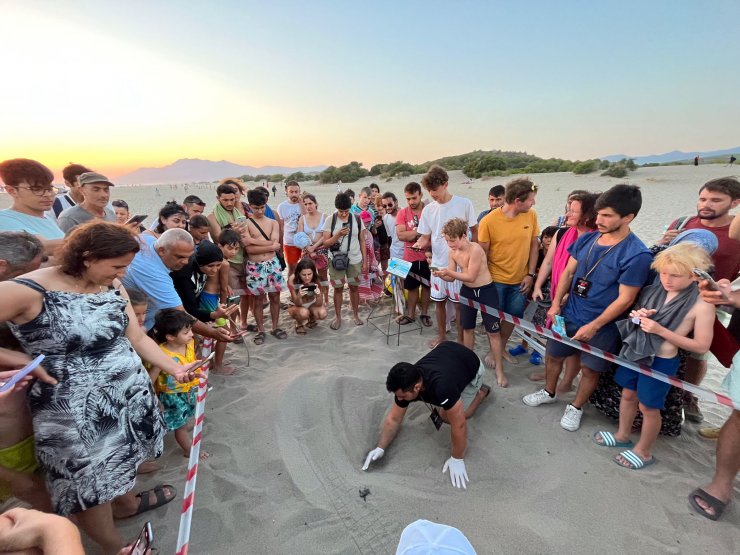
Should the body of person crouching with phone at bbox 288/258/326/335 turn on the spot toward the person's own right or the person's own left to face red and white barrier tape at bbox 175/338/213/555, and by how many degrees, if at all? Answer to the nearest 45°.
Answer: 0° — they already face it

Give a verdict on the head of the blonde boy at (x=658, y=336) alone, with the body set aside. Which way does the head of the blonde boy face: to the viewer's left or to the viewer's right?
to the viewer's left

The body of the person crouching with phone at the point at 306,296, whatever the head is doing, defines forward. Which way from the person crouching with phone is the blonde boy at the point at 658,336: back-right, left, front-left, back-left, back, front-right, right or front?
front-left

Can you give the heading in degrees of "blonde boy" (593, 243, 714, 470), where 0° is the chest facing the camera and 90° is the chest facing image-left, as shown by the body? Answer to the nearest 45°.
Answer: approximately 45°

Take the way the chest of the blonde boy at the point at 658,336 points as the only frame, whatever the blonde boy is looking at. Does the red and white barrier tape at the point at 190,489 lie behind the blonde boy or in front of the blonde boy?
in front

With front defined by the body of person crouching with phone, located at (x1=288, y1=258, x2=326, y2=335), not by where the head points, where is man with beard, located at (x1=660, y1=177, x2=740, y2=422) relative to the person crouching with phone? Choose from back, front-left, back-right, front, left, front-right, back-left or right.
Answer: front-left

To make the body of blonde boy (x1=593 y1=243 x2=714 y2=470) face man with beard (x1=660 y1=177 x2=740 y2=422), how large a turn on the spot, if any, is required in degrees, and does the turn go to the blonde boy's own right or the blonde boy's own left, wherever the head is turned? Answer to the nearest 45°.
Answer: approximately 135° to the blonde boy's own right
